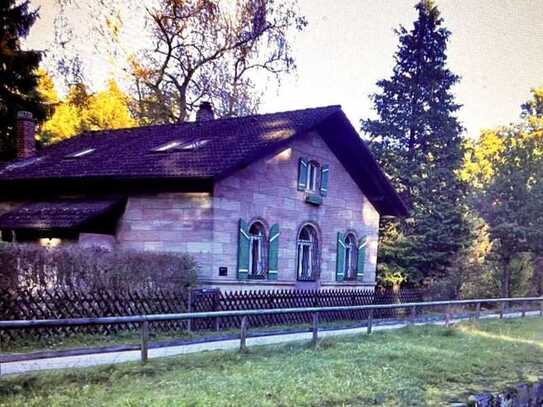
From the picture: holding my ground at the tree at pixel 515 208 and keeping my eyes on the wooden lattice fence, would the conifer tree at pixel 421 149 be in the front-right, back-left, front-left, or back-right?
front-right

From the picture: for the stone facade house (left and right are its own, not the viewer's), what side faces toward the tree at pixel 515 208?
left

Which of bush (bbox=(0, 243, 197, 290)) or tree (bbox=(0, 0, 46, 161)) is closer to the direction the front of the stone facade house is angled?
the bush

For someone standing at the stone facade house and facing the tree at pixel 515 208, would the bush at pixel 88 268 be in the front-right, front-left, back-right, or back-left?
back-right

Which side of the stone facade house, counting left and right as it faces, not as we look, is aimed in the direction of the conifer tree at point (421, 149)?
left

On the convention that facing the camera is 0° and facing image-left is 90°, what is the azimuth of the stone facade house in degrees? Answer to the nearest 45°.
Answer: approximately 315°
